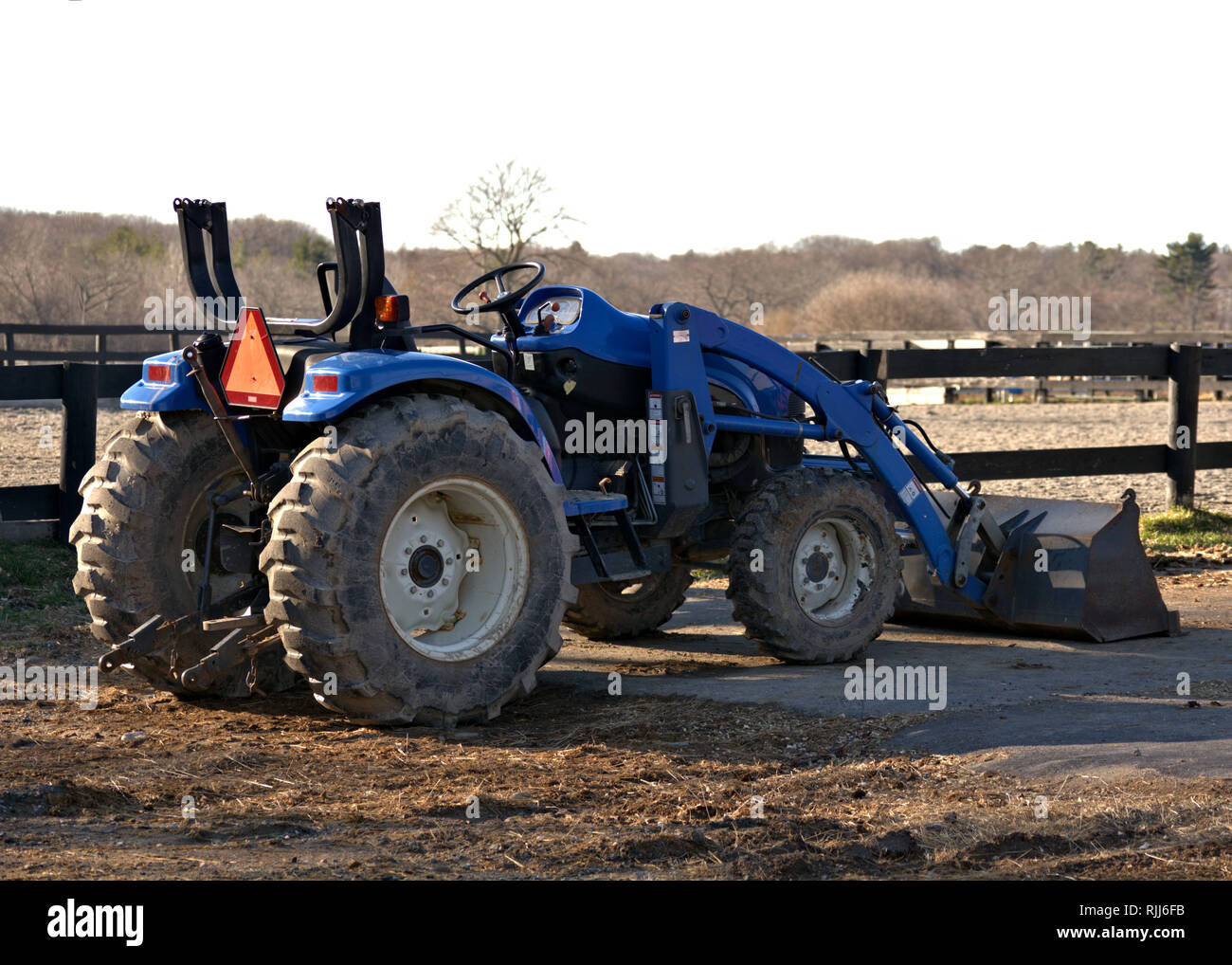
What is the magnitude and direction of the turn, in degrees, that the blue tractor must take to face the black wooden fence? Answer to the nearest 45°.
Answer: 0° — it already faces it

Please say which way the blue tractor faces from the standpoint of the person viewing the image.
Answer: facing away from the viewer and to the right of the viewer
